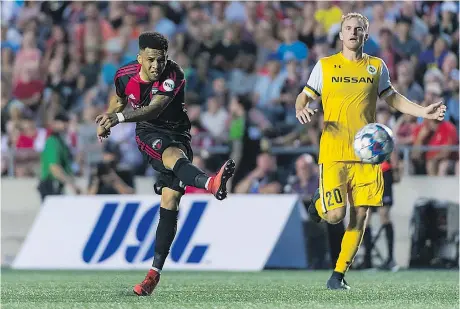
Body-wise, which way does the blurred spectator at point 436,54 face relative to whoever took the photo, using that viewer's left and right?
facing the viewer and to the left of the viewer

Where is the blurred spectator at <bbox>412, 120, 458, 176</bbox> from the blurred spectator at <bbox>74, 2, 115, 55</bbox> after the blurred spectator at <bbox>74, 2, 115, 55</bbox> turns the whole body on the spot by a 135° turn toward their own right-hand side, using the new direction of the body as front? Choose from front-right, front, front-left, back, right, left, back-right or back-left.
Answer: back

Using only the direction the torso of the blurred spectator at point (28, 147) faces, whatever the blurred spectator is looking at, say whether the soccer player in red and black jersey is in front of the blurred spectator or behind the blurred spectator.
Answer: in front

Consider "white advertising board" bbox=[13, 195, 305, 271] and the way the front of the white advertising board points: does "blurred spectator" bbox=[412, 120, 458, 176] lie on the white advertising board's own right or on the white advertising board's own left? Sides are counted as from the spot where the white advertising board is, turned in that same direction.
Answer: on the white advertising board's own left

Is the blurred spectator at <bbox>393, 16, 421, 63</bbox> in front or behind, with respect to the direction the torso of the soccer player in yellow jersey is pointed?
behind

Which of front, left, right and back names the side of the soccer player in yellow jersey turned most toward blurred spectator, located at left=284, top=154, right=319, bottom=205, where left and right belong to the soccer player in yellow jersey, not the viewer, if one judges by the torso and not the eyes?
back

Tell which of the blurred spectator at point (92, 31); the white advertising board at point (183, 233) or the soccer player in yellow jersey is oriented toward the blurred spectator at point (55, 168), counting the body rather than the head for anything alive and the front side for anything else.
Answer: the blurred spectator at point (92, 31)

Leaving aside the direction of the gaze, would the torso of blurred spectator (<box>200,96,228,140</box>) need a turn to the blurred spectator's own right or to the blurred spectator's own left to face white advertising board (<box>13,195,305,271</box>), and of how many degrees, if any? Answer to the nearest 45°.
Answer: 0° — they already face it
